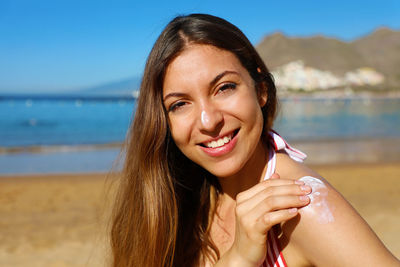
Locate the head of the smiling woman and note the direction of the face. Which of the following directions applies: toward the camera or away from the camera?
toward the camera

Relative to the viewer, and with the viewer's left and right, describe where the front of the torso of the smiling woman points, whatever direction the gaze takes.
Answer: facing the viewer and to the left of the viewer
